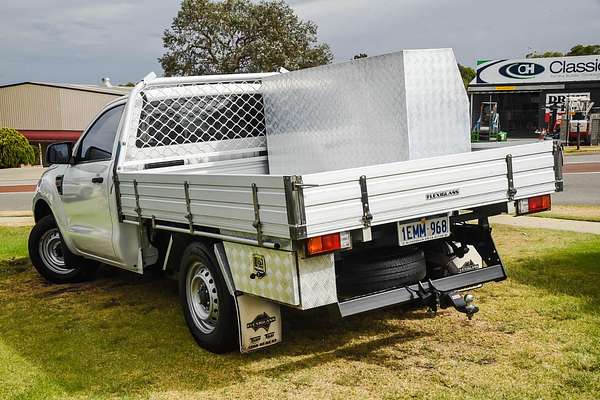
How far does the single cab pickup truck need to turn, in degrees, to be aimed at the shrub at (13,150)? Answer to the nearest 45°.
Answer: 0° — it already faces it

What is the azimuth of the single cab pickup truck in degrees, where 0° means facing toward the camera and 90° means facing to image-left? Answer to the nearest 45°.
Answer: approximately 135°

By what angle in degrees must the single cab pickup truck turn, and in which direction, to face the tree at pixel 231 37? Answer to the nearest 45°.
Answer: approximately 45° to its right
